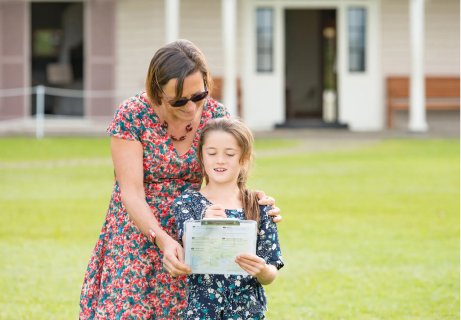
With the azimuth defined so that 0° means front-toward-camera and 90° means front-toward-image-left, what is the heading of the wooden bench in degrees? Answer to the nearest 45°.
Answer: approximately 0°

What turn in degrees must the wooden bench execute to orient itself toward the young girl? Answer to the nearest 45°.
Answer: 0° — it already faces them

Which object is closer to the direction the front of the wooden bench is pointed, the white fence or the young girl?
the young girl

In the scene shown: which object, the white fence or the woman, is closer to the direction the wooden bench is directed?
the woman

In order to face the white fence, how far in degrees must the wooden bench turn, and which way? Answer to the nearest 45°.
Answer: approximately 90° to its right

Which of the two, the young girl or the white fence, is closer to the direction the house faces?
the young girl

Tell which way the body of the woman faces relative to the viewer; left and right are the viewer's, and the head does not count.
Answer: facing the viewer and to the right of the viewer

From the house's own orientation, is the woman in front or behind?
in front

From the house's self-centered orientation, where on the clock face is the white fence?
The white fence is roughly at 3 o'clock from the house.

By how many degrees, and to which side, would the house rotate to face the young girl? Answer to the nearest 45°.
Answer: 0° — it already faces them

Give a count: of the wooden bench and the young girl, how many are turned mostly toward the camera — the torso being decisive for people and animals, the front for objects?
2
